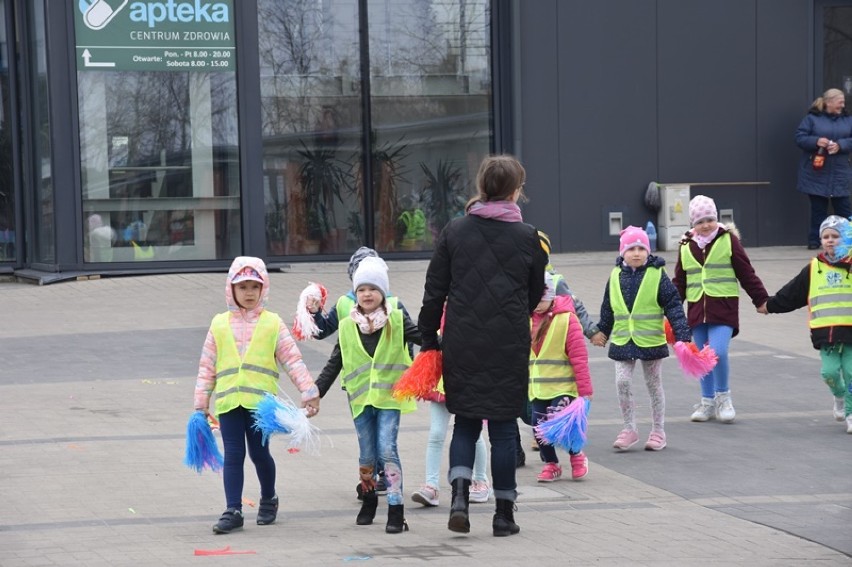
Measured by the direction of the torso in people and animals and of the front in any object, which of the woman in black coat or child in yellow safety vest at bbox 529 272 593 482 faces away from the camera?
the woman in black coat

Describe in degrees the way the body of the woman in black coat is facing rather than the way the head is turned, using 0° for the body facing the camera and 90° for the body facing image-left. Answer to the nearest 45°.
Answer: approximately 180°

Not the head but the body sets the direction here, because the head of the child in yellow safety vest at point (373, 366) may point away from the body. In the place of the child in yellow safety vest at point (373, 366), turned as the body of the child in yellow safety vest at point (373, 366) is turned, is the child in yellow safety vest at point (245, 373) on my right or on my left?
on my right

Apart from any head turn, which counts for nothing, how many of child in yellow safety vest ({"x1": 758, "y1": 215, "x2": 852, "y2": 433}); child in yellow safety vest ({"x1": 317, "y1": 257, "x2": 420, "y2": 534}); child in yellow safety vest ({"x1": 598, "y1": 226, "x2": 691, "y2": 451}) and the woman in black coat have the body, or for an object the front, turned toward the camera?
3

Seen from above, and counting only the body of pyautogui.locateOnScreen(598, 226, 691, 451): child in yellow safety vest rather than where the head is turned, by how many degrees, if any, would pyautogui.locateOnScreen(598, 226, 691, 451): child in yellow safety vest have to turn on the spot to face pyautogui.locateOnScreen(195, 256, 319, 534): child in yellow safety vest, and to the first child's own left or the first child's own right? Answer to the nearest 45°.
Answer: approximately 45° to the first child's own right

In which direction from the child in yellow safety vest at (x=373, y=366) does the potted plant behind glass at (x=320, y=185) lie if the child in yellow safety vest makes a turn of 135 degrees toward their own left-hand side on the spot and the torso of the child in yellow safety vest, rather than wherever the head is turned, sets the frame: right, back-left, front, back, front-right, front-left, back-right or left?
front-left

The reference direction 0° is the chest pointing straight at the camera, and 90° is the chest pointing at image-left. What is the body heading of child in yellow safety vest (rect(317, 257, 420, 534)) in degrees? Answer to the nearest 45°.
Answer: approximately 0°
